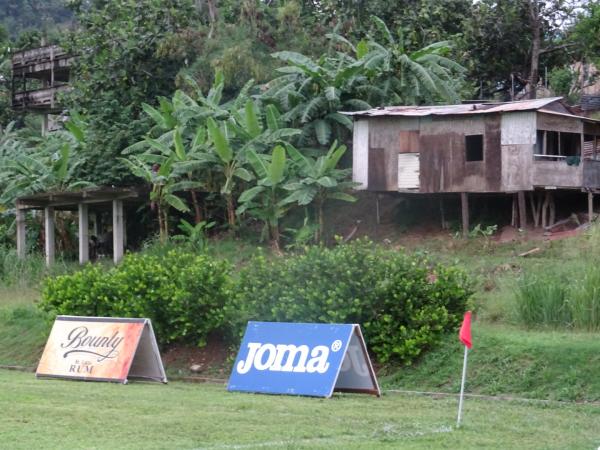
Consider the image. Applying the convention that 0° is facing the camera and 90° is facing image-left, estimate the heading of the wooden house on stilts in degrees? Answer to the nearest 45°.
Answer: approximately 315°

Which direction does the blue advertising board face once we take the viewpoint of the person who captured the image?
facing the viewer and to the left of the viewer

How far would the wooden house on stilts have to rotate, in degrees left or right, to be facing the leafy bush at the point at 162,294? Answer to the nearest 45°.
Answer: approximately 90° to its right

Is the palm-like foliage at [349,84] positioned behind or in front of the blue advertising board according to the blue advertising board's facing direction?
behind

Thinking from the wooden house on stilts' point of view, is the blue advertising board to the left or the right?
on its right

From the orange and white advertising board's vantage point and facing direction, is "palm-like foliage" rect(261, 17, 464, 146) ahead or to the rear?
to the rear

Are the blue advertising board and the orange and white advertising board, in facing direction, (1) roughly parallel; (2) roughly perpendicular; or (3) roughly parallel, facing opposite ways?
roughly parallel

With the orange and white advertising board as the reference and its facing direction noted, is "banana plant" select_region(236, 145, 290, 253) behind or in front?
behind

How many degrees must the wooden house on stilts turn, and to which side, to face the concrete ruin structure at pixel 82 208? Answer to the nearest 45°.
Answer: approximately 135° to its right

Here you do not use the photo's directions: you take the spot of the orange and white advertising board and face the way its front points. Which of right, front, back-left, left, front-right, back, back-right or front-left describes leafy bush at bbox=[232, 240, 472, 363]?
back-left

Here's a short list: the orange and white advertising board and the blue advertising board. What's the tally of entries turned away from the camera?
0
